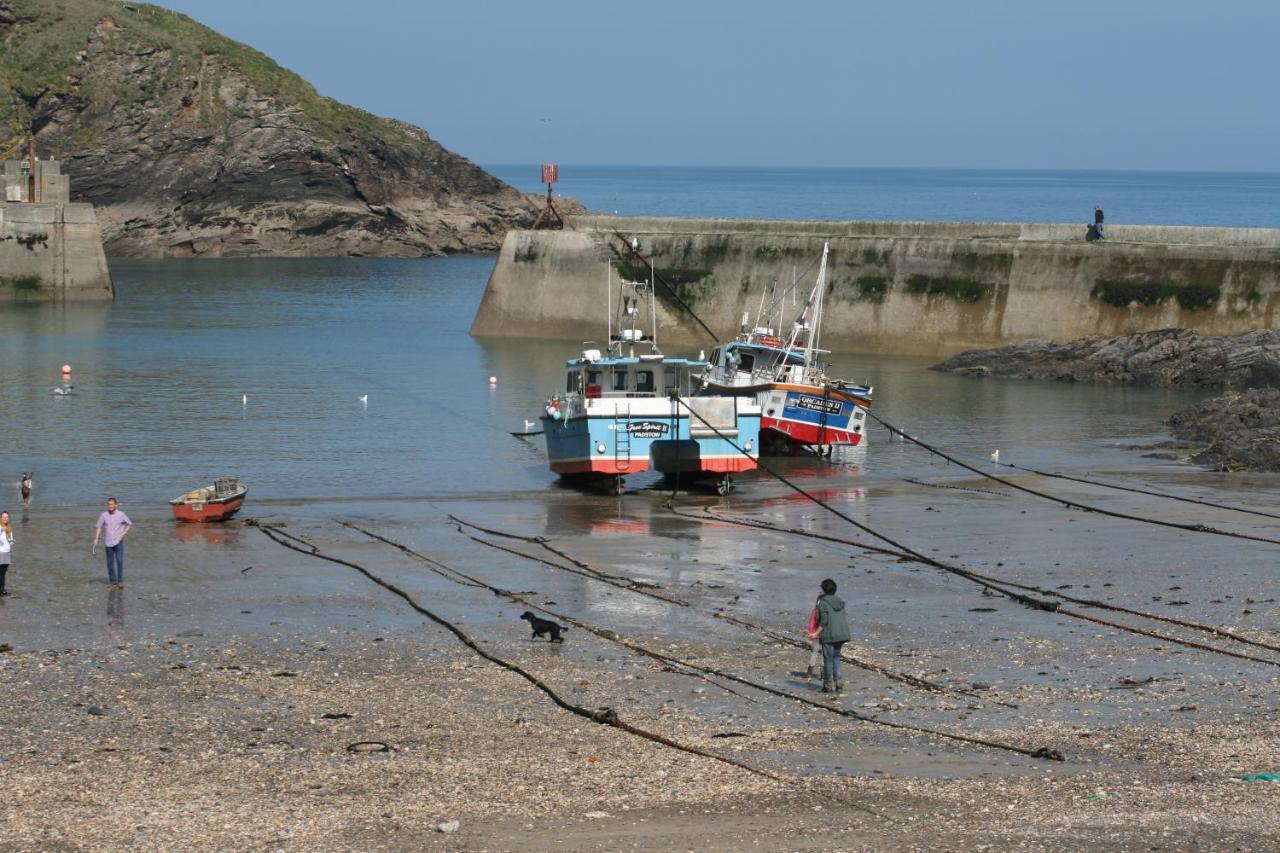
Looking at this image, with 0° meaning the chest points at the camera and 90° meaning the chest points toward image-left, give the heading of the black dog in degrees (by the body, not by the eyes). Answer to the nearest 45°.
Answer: approximately 90°

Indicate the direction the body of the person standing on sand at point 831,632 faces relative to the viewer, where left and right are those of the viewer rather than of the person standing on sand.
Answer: facing away from the viewer and to the left of the viewer

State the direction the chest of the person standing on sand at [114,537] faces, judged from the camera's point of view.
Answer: toward the camera

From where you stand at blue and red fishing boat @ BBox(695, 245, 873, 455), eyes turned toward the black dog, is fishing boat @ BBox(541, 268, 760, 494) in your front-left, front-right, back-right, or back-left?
front-right

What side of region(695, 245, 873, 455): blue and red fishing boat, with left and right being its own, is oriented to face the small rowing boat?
left

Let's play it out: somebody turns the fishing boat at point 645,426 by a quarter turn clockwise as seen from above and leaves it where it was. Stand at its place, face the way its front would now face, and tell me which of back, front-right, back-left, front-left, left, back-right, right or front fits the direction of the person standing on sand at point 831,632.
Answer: right

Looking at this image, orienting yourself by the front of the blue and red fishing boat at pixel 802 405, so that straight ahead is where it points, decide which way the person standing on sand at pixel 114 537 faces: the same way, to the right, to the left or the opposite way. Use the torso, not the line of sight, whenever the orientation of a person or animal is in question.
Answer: the opposite way

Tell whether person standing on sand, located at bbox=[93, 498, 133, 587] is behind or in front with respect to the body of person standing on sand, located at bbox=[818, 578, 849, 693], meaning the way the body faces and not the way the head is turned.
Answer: in front

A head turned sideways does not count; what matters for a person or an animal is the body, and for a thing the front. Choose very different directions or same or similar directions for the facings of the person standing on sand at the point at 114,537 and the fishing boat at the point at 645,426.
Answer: very different directions

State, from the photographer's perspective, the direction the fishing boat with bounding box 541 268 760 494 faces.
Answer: facing away from the viewer

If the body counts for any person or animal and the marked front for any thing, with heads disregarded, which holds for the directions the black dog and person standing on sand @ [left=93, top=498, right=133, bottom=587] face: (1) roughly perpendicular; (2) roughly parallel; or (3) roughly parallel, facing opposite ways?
roughly perpendicular

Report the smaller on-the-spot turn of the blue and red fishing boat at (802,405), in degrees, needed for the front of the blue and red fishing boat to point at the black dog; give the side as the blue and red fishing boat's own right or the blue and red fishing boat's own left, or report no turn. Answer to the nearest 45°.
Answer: approximately 135° to the blue and red fishing boat's own left

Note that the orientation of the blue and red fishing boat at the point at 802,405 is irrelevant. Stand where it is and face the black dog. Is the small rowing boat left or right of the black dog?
right
